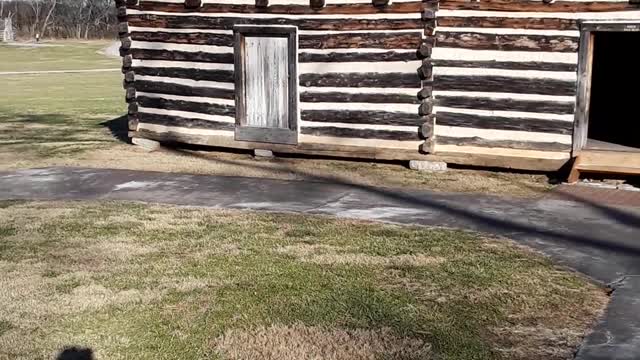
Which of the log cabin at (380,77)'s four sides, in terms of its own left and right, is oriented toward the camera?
front
